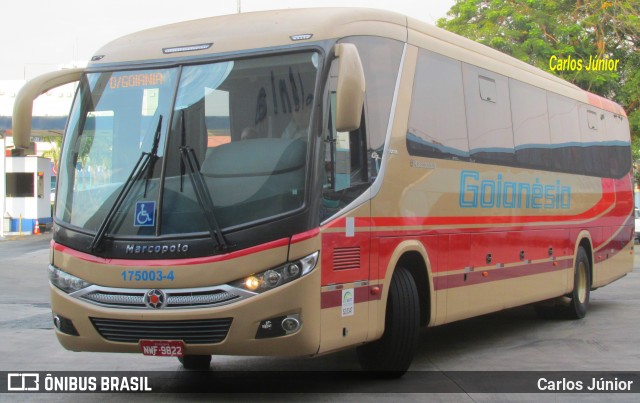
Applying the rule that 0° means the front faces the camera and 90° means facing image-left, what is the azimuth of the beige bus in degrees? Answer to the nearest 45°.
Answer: approximately 45°

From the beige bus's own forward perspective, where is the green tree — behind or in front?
behind
